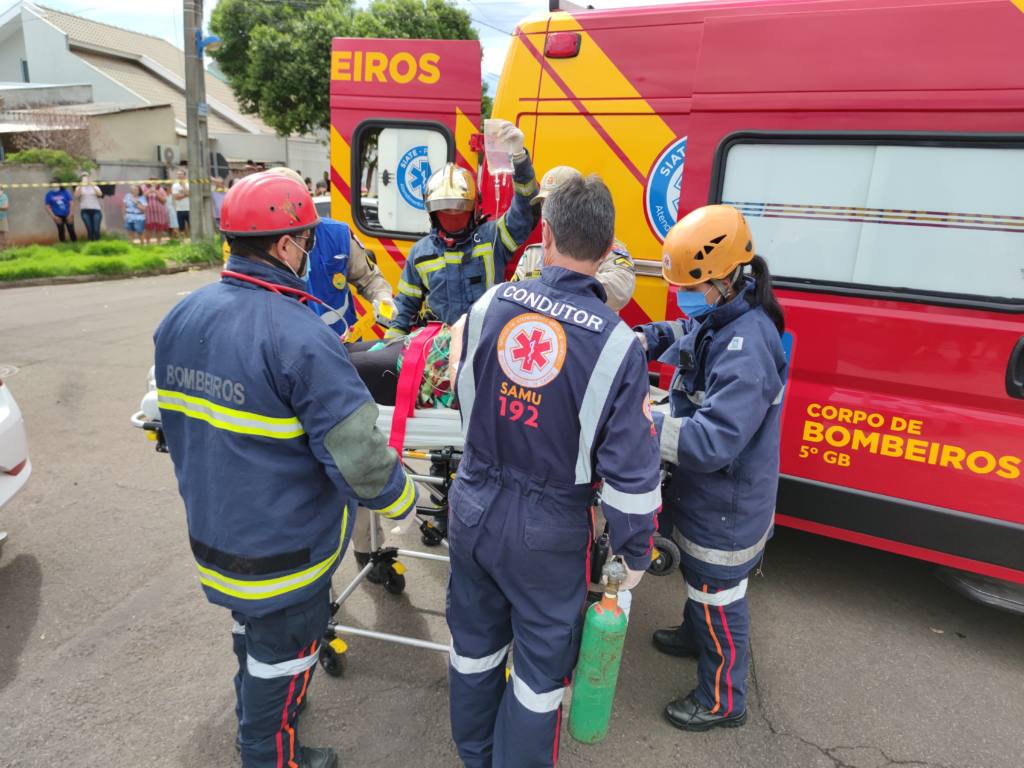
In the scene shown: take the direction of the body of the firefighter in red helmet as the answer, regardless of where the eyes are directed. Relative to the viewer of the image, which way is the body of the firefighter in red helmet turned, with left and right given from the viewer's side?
facing away from the viewer and to the right of the viewer

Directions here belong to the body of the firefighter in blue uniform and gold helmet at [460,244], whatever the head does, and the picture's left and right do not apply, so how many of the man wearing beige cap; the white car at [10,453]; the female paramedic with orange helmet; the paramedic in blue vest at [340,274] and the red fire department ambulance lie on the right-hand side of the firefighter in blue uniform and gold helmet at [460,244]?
2

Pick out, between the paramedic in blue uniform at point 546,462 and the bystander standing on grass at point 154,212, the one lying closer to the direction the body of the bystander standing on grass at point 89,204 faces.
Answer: the paramedic in blue uniform

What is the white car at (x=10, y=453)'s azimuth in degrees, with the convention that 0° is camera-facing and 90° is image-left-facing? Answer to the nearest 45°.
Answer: approximately 90°

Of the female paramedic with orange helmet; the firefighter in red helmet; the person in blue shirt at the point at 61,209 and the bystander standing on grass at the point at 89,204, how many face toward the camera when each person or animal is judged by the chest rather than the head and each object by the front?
2

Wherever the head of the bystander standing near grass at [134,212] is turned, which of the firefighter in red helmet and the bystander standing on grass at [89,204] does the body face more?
the firefighter in red helmet

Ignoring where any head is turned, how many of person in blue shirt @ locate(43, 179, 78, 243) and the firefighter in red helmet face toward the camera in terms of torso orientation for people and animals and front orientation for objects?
1

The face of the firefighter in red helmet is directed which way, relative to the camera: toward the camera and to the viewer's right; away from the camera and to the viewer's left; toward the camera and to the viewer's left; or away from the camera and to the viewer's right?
away from the camera and to the viewer's right

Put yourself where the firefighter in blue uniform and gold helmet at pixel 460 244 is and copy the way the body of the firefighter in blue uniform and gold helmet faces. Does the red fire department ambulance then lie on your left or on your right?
on your left

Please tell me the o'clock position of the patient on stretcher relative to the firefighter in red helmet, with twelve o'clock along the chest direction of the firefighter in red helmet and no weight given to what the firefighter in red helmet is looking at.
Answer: The patient on stretcher is roughly at 12 o'clock from the firefighter in red helmet.
